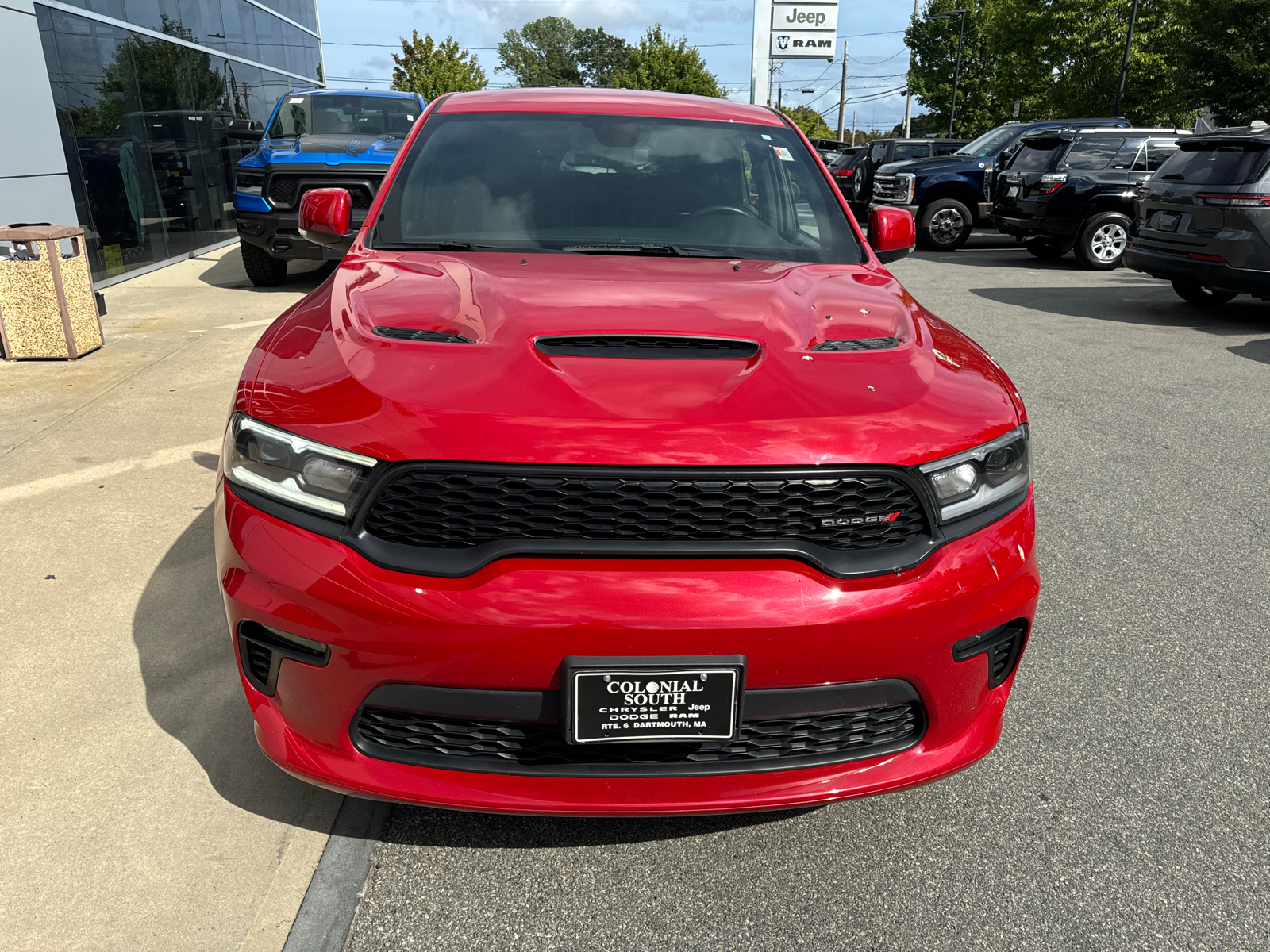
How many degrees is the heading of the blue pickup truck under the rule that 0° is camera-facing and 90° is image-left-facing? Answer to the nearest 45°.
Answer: approximately 0°

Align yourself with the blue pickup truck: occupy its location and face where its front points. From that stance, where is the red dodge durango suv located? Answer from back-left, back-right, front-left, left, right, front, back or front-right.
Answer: front

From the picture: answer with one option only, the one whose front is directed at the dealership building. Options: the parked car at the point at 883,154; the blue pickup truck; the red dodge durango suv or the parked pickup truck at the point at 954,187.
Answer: the parked pickup truck at the point at 954,187

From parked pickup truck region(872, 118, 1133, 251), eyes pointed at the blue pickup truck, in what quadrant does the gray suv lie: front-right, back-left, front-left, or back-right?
front-left

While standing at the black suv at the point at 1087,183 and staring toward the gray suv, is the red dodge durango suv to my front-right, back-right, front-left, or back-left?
front-right

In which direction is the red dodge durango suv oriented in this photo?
toward the camera

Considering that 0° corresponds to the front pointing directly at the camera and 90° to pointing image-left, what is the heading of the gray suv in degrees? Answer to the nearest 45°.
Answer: approximately 225°

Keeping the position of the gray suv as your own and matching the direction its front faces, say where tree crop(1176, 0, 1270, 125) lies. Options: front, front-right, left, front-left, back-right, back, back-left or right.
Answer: front-left

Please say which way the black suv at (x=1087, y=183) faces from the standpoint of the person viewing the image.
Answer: facing away from the viewer and to the right of the viewer

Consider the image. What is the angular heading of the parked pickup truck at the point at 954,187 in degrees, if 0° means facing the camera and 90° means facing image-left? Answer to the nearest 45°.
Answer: approximately 45°

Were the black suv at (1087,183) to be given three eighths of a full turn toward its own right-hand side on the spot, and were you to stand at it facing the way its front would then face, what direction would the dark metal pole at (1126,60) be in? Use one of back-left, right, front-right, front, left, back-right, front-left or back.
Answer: back

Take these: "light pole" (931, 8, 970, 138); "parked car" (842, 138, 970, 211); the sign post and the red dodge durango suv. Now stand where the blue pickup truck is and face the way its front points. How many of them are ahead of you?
1

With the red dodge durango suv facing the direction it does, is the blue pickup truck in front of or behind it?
behind
